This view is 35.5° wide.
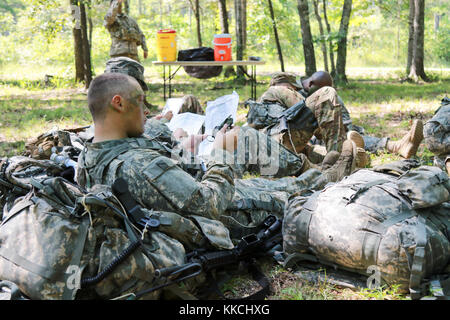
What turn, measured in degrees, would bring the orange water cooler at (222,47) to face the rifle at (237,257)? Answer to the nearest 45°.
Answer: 0° — it already faces it

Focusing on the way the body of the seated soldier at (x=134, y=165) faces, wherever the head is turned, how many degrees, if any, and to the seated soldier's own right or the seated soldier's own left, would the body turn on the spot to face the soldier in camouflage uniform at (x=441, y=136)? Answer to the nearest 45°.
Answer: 0° — they already face them

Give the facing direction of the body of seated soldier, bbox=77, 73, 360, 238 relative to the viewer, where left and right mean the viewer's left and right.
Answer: facing away from the viewer and to the right of the viewer

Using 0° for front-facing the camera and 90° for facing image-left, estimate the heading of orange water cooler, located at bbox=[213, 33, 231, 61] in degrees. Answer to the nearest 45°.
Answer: approximately 0°

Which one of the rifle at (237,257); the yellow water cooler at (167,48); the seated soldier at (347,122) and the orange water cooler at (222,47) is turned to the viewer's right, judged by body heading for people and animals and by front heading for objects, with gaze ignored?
the seated soldier

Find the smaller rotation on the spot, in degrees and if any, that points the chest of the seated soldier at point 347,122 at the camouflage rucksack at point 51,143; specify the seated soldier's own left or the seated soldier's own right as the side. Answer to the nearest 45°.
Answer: approximately 135° to the seated soldier's own right

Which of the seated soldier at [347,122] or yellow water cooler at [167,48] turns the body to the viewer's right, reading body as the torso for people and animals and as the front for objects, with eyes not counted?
the seated soldier

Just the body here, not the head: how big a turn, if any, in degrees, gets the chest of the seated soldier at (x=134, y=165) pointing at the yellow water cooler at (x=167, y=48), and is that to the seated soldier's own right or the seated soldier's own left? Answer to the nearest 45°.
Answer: approximately 45° to the seated soldier's own left

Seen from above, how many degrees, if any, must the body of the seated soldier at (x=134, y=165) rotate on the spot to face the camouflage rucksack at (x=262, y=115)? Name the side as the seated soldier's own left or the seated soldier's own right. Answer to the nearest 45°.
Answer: approximately 45° to the seated soldier's own left

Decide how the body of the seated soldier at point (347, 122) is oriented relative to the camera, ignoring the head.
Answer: to the viewer's right
